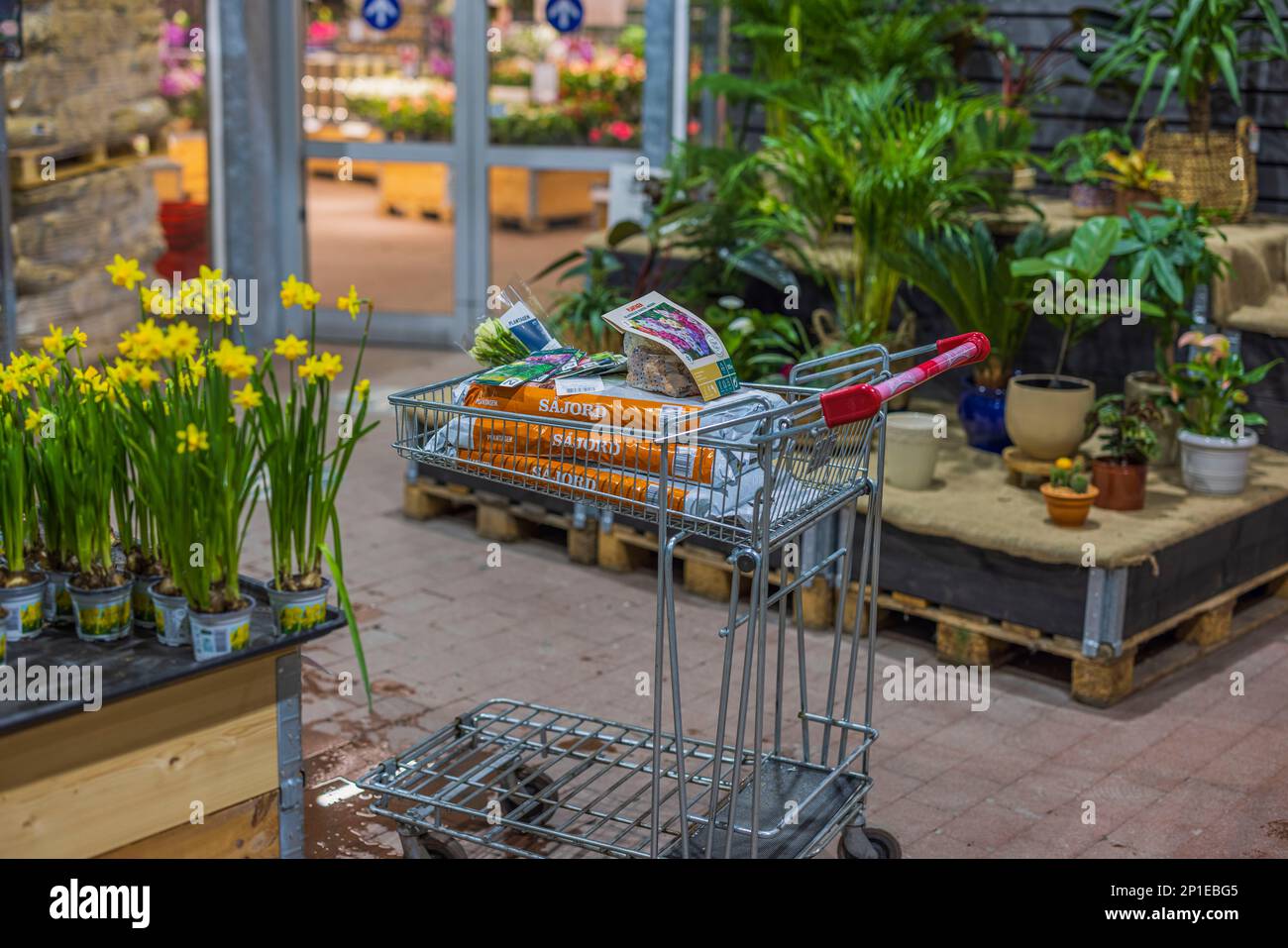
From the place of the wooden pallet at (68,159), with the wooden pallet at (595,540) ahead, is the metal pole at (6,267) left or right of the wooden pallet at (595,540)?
right

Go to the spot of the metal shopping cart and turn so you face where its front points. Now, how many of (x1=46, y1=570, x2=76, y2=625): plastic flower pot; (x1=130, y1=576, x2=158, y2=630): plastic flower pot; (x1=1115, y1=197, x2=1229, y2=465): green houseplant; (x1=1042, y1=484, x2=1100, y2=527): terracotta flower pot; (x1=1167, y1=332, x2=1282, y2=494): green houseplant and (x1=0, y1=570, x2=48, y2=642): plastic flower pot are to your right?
3

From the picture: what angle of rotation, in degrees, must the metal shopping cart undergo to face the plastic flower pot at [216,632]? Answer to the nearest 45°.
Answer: approximately 45° to its left

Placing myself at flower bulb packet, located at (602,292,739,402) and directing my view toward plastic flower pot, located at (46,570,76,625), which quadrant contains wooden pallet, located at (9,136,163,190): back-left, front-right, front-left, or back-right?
front-right

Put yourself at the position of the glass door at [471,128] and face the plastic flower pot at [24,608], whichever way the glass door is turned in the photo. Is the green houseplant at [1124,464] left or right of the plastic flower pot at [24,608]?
left

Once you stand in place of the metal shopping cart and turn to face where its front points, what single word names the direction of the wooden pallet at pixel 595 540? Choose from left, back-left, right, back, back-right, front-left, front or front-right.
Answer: front-right

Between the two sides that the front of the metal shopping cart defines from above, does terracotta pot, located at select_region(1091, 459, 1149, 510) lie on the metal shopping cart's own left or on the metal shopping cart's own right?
on the metal shopping cart's own right

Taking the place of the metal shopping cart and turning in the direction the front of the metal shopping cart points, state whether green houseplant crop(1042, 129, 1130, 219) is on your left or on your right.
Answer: on your right

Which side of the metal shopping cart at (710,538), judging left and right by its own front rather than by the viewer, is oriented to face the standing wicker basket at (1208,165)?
right

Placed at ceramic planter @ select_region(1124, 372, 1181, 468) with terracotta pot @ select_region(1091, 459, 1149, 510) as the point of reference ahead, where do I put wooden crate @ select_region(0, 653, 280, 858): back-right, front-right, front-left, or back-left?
front-right

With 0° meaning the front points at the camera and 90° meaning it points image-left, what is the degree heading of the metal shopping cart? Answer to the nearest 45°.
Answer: approximately 135°

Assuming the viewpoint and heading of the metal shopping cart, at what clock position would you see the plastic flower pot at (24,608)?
The plastic flower pot is roughly at 10 o'clock from the metal shopping cart.

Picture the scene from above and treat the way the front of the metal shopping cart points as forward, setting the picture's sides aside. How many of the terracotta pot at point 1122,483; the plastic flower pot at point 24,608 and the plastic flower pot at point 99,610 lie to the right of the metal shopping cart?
1
